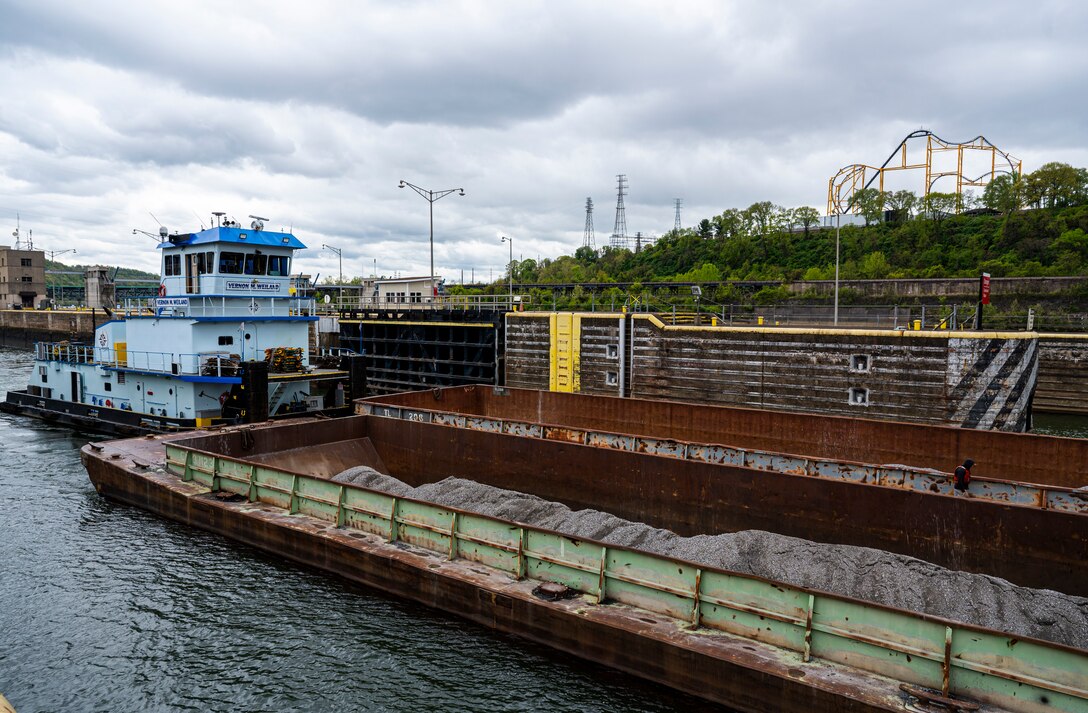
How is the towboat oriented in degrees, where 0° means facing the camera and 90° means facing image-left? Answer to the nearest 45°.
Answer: approximately 315°

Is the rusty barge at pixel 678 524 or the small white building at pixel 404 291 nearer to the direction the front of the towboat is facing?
the rusty barge

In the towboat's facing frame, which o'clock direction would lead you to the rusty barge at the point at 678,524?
The rusty barge is roughly at 1 o'clock from the towboat.

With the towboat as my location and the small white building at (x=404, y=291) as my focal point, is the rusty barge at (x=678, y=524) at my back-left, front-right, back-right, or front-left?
back-right

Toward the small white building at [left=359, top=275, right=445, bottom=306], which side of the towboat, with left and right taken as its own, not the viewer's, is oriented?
left
